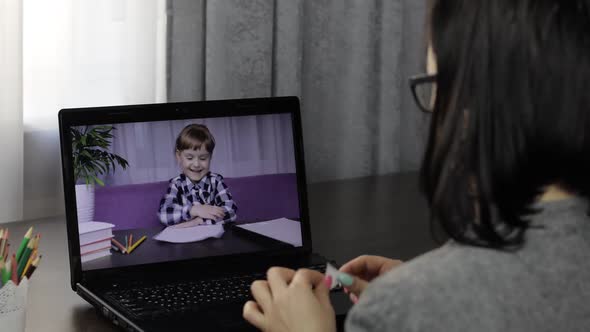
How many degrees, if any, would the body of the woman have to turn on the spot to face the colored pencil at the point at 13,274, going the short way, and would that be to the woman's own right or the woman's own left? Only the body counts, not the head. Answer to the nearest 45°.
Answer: approximately 45° to the woman's own left

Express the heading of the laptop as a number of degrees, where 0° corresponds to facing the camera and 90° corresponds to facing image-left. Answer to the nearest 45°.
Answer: approximately 315°

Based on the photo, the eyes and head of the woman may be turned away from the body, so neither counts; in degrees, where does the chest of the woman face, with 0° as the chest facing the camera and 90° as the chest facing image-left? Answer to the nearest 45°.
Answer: approximately 135°

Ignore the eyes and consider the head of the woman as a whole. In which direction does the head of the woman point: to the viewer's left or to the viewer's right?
to the viewer's left

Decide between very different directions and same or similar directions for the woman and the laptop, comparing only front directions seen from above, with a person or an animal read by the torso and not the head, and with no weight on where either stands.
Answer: very different directions
